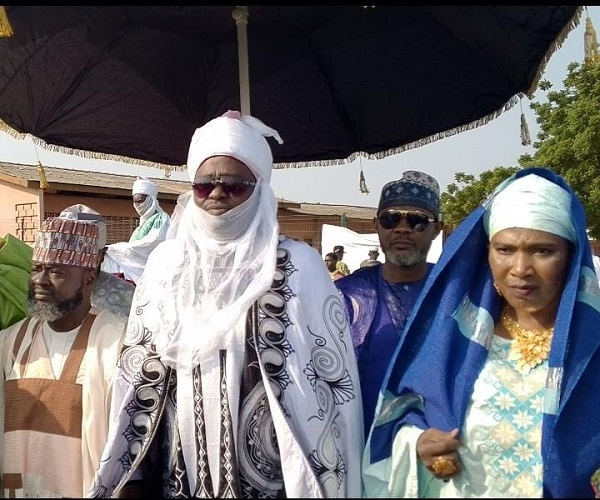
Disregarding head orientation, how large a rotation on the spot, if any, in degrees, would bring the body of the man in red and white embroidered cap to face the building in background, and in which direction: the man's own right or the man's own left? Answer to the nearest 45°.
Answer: approximately 135° to the man's own right

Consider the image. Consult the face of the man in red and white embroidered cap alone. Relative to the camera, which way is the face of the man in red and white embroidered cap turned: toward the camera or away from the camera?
toward the camera

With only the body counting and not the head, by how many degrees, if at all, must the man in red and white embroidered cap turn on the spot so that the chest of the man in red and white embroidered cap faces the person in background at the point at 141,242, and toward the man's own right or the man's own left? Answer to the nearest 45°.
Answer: approximately 135° to the man's own right

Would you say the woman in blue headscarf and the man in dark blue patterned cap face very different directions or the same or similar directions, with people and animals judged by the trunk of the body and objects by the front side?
same or similar directions

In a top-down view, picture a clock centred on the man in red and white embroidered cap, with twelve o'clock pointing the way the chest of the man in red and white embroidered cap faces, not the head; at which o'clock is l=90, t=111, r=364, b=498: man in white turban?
The man in white turban is roughly at 9 o'clock from the man in red and white embroidered cap.

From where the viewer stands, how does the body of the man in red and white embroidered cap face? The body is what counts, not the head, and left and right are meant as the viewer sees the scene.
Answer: facing the viewer and to the left of the viewer

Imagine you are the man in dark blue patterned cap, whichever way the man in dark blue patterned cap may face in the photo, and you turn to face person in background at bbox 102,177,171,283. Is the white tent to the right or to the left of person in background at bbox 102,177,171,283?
right

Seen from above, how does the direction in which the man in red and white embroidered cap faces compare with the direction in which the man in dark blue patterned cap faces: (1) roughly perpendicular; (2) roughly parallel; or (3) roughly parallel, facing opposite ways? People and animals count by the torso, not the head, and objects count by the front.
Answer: roughly parallel

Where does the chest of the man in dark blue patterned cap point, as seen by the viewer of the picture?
toward the camera

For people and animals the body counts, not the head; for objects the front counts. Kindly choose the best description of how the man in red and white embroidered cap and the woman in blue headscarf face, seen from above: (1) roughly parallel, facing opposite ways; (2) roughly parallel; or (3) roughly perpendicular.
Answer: roughly parallel

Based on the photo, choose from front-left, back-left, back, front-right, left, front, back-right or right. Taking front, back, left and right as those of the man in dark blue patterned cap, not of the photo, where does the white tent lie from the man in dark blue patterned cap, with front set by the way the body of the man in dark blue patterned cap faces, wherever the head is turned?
back

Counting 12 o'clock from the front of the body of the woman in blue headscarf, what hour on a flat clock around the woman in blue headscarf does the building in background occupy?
The building in background is roughly at 5 o'clock from the woman in blue headscarf.

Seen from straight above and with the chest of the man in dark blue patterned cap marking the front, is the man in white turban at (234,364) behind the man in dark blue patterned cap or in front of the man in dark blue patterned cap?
in front

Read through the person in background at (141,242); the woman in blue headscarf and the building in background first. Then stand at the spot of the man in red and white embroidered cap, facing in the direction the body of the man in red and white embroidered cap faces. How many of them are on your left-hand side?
1

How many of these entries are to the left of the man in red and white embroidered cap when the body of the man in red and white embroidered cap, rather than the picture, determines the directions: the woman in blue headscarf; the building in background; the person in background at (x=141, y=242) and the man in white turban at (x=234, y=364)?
2
